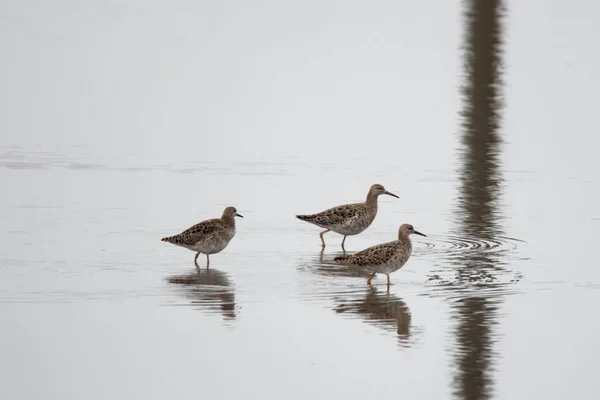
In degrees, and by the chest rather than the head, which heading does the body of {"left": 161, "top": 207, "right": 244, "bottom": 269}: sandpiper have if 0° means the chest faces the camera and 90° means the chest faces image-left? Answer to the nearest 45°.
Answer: approximately 270°

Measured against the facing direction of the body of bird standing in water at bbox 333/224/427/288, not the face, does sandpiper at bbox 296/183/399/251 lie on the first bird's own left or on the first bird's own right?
on the first bird's own left

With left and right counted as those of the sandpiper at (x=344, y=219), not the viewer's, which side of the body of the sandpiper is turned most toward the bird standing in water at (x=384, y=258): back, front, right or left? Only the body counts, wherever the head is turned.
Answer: right

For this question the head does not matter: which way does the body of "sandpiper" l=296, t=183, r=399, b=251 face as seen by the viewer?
to the viewer's right

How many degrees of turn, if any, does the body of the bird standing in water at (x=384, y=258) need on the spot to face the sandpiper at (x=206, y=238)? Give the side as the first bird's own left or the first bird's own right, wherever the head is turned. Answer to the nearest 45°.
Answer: approximately 180°

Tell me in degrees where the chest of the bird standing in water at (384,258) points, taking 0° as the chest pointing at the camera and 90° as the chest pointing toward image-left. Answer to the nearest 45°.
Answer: approximately 270°

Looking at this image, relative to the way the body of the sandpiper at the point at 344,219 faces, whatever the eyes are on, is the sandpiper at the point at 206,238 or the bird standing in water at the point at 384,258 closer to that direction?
the bird standing in water
